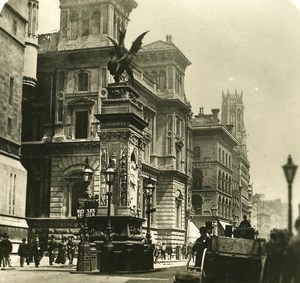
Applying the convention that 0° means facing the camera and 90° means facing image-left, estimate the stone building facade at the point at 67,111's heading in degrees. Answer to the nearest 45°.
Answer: approximately 315°

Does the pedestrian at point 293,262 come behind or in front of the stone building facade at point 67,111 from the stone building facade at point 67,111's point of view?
in front

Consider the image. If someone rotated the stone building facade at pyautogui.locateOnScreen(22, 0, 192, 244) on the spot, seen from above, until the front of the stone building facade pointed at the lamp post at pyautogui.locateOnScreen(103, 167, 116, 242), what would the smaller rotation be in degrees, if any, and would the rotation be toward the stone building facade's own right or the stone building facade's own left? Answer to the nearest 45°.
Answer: approximately 45° to the stone building facade's own right

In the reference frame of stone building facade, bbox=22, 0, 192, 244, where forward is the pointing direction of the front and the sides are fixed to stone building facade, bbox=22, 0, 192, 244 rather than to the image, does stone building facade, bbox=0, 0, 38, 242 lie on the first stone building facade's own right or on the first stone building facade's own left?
on the first stone building facade's own right
